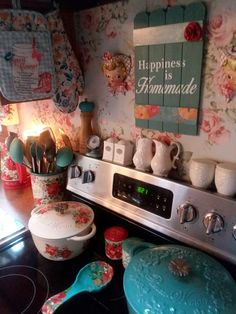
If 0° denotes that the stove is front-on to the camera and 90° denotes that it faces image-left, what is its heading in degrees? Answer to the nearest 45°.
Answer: approximately 45°

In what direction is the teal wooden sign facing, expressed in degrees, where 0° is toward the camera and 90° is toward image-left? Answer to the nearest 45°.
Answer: approximately 45°

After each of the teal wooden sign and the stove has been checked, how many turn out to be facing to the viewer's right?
0
